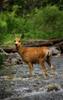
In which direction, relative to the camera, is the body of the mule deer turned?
to the viewer's left
